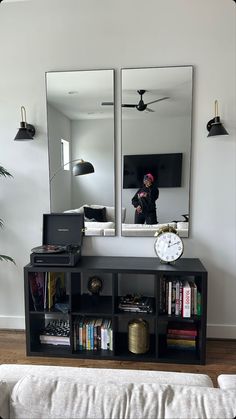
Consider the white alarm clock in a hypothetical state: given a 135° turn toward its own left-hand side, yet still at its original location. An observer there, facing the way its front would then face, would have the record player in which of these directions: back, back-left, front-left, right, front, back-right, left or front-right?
back-left

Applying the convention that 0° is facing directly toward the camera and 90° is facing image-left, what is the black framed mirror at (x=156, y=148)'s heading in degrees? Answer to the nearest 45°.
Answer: approximately 0°

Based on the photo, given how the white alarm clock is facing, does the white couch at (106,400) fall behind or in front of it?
in front

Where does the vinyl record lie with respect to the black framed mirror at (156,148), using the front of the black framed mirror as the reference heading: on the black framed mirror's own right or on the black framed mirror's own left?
on the black framed mirror's own right

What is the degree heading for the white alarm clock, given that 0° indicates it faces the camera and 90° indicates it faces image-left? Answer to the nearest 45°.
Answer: approximately 0°

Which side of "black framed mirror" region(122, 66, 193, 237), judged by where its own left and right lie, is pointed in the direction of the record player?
right
